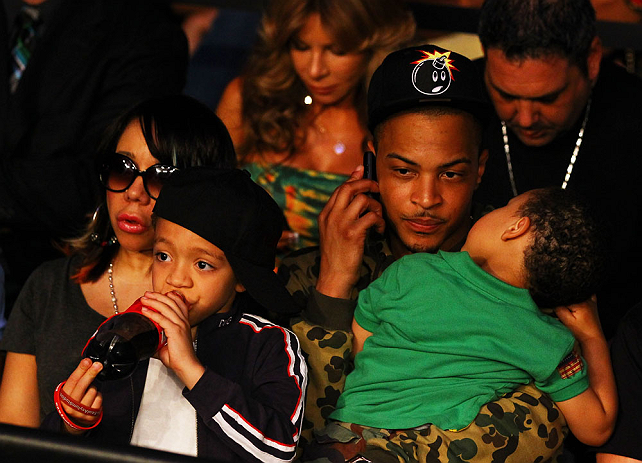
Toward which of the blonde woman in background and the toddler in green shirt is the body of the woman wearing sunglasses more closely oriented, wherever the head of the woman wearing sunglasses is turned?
the toddler in green shirt

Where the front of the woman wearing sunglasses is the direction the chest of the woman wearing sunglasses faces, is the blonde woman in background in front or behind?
behind

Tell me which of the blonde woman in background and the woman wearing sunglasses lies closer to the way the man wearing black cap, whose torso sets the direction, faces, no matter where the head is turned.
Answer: the woman wearing sunglasses

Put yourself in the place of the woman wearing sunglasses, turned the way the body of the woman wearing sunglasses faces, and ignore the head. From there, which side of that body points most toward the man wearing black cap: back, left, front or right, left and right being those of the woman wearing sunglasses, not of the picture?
left

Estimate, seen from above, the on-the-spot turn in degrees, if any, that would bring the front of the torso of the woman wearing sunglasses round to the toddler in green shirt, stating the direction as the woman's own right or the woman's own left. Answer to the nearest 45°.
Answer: approximately 45° to the woman's own left

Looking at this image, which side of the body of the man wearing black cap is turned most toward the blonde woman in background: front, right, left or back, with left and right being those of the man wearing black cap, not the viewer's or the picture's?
back

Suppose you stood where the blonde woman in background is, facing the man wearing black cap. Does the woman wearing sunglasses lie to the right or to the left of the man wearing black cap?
right

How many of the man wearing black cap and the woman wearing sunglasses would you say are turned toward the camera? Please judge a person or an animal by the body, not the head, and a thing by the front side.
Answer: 2

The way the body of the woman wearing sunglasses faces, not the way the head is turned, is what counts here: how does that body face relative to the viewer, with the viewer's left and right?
facing the viewer

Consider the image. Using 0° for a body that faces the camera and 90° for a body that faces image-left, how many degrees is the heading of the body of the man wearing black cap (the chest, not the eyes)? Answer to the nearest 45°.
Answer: approximately 0°

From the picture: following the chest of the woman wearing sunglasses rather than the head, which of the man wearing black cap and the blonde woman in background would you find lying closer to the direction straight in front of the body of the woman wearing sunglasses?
the man wearing black cap
